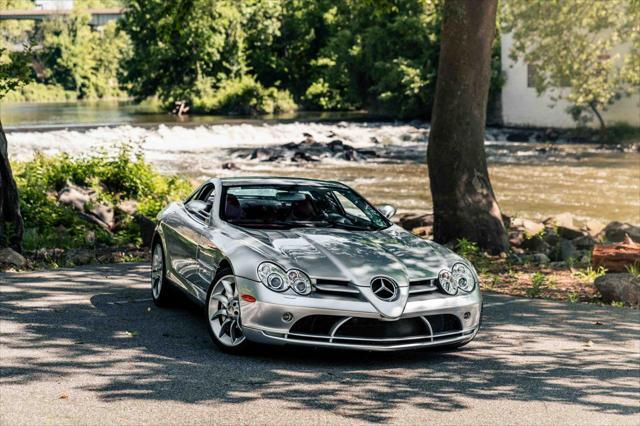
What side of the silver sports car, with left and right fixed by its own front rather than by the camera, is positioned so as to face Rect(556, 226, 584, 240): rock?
left

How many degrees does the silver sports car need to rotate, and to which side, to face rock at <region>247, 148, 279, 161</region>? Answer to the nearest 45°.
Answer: approximately 135° to its left

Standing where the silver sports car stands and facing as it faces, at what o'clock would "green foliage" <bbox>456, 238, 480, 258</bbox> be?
The green foliage is roughly at 8 o'clock from the silver sports car.

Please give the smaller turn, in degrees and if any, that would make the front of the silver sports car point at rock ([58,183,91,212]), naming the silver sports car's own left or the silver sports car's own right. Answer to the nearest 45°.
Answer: approximately 180°

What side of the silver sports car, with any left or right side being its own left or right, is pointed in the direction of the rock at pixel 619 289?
left

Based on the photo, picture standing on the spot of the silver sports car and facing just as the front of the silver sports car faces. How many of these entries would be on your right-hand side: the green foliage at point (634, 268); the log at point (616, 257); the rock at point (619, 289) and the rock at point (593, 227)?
0

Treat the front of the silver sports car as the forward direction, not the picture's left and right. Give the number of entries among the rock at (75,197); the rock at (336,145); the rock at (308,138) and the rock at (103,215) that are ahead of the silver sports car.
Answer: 0

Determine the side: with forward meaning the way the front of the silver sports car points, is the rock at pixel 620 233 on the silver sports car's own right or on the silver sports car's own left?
on the silver sports car's own left

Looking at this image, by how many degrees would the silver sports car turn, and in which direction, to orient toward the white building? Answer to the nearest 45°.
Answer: approximately 135° to its left

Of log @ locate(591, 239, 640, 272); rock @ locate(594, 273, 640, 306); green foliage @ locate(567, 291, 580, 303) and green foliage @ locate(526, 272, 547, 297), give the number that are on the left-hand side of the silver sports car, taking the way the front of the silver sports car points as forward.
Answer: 4

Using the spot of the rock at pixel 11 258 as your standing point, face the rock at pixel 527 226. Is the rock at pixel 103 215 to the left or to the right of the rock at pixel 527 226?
left

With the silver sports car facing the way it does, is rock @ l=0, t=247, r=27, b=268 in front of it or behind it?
behind

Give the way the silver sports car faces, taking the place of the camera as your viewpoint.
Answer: facing the viewer and to the right of the viewer

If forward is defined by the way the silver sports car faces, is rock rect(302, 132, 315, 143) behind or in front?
behind

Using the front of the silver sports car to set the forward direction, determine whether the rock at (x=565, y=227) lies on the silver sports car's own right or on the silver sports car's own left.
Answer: on the silver sports car's own left
